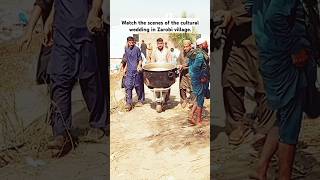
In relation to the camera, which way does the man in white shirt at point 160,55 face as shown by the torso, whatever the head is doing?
toward the camera
